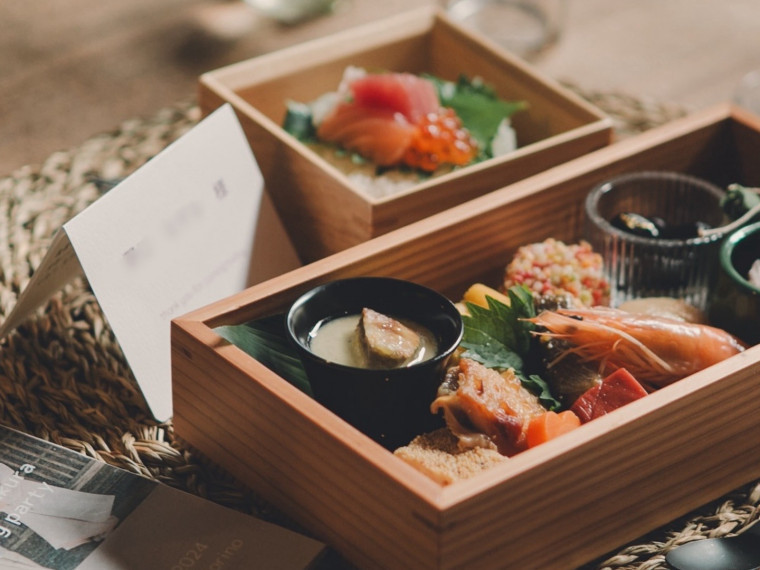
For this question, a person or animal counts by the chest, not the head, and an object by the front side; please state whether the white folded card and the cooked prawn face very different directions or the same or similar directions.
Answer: very different directions

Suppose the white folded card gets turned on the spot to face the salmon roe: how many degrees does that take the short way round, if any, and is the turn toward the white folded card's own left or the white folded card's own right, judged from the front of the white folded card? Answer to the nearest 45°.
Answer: approximately 90° to the white folded card's own left

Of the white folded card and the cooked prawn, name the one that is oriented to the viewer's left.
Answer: the cooked prawn

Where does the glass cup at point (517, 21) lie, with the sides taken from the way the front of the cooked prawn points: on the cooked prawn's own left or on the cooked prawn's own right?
on the cooked prawn's own right

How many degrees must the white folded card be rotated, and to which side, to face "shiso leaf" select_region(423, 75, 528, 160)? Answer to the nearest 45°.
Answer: approximately 90° to its left

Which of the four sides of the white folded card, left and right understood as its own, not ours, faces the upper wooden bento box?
left

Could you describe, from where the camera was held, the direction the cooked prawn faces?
facing to the left of the viewer

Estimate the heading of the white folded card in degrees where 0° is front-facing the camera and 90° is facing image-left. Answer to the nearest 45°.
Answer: approximately 315°

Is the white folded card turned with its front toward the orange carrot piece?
yes
